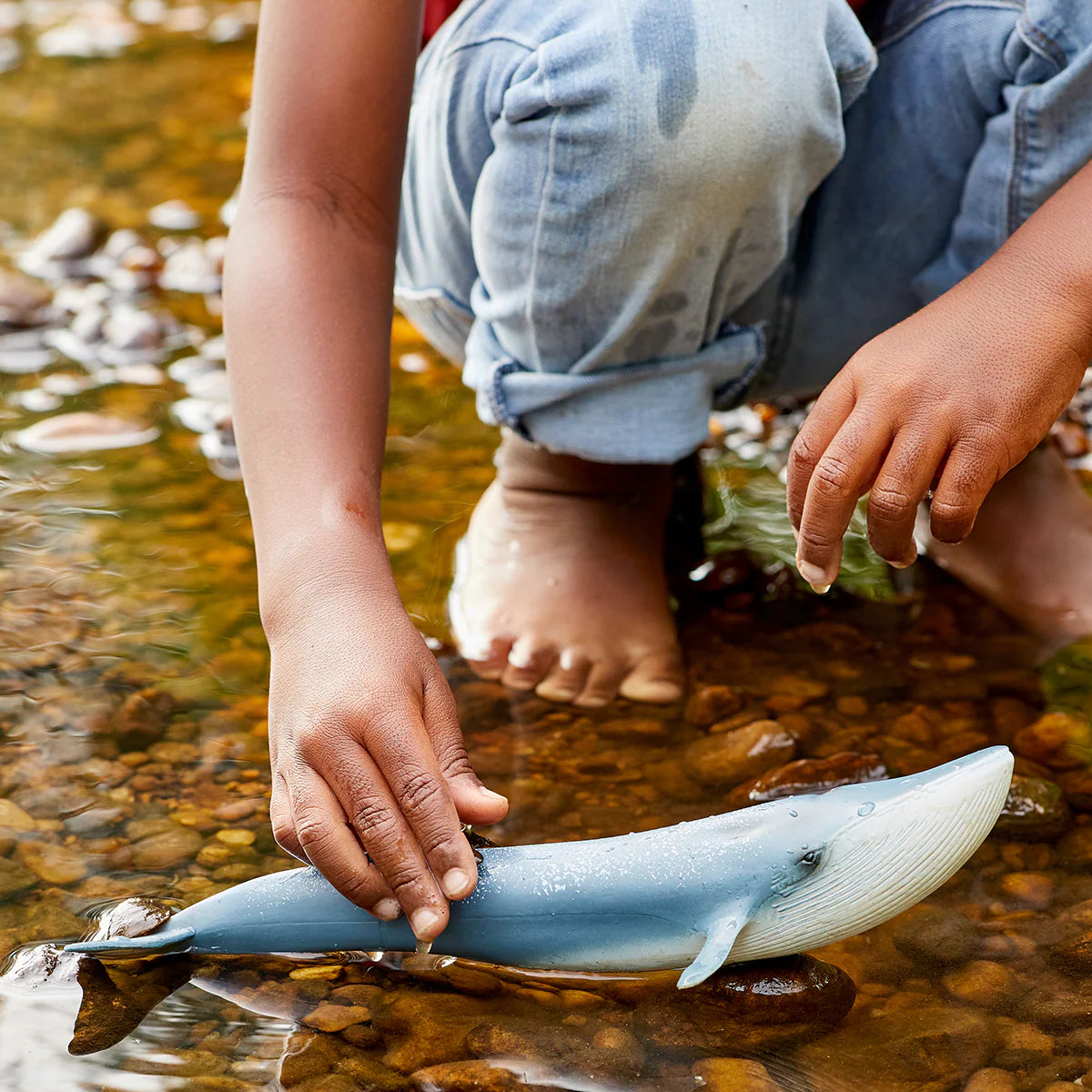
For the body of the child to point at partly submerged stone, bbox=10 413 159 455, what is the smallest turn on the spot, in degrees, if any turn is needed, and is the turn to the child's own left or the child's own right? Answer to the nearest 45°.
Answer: approximately 135° to the child's own right

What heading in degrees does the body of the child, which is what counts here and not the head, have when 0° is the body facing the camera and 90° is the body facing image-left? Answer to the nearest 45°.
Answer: approximately 0°

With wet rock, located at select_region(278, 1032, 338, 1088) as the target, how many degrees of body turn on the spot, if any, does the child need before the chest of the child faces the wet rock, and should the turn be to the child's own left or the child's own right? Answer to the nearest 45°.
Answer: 0° — they already face it

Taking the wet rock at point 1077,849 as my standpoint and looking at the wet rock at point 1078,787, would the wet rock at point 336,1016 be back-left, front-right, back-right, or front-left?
back-left

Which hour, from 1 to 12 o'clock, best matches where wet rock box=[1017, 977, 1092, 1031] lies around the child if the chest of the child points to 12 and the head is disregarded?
The wet rock is roughly at 11 o'clock from the child.

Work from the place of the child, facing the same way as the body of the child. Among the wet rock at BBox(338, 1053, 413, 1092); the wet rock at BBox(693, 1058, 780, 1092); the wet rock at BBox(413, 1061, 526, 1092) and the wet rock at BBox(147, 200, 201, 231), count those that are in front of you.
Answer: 3
